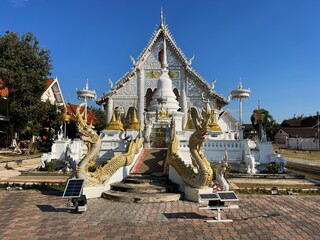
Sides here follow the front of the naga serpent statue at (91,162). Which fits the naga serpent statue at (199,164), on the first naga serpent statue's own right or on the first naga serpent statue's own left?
on the first naga serpent statue's own left

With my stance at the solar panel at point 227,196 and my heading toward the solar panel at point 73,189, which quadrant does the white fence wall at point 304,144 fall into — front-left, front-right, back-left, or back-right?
back-right

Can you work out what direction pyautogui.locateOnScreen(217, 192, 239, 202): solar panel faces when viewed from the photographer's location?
facing the viewer

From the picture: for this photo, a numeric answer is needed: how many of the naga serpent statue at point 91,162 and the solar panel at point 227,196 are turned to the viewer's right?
0

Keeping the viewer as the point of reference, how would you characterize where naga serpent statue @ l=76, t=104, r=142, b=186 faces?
facing the viewer and to the left of the viewer

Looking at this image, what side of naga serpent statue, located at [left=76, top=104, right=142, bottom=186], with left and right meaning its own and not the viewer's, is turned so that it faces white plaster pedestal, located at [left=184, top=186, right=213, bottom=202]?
left

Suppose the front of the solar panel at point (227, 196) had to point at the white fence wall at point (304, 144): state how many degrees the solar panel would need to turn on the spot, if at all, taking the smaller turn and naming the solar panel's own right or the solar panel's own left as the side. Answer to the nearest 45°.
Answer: approximately 180°

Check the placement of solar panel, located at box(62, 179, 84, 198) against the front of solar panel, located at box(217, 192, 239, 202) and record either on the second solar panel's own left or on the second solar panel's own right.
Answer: on the second solar panel's own right

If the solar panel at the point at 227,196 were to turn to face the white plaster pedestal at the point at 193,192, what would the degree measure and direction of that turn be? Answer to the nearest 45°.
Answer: approximately 135° to its right

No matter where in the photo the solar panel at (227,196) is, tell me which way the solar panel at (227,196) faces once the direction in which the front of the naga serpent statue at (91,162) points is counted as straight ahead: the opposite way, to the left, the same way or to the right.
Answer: the same way

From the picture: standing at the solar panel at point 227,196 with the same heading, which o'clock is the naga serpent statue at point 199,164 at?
The naga serpent statue is roughly at 5 o'clock from the solar panel.
